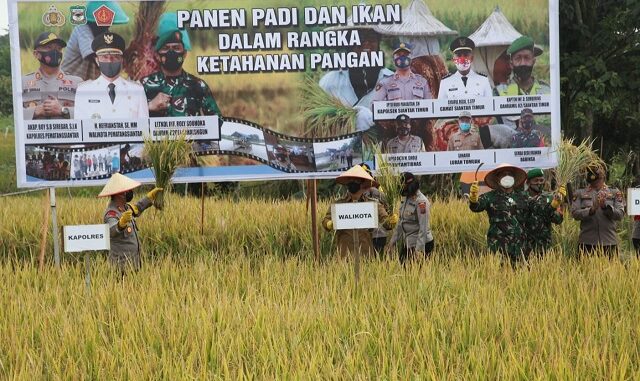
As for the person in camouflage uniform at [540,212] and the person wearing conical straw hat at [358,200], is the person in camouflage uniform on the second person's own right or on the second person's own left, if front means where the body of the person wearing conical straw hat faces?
on the second person's own left

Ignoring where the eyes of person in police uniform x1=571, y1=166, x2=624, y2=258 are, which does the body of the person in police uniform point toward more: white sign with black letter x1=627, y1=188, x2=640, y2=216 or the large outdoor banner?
the white sign with black letter

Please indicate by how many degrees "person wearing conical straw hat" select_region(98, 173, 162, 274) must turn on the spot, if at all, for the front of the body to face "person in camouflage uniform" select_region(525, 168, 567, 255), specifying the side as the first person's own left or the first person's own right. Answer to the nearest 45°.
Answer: approximately 45° to the first person's own left

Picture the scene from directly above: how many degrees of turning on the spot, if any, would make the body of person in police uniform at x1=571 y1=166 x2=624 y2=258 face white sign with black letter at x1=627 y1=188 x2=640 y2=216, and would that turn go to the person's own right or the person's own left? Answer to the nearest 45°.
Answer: approximately 45° to the person's own left

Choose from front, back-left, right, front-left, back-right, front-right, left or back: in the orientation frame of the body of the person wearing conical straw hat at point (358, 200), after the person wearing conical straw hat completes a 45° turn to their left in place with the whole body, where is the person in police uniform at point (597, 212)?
front-left

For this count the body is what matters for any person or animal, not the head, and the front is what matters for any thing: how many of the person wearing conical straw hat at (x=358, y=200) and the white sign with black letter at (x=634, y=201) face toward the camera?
2

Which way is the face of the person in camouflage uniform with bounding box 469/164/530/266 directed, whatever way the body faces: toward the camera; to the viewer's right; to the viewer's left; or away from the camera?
toward the camera

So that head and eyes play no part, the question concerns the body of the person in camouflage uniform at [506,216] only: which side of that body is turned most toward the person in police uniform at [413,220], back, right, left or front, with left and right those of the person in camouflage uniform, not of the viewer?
right

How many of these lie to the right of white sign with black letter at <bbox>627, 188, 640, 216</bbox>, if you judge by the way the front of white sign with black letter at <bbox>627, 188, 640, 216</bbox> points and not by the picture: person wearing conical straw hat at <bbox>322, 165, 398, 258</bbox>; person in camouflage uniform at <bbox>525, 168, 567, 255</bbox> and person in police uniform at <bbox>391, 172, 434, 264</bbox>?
3

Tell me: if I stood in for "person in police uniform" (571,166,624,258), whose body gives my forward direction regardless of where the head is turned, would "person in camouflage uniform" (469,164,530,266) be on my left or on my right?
on my right

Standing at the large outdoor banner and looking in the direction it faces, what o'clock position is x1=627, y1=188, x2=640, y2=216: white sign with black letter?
The white sign with black letter is roughly at 10 o'clock from the large outdoor banner.

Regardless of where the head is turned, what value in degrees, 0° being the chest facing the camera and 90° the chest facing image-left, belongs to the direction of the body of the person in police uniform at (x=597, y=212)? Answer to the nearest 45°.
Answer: approximately 0°

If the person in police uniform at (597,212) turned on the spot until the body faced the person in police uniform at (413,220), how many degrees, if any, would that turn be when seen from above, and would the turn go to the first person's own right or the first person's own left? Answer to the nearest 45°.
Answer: approximately 90° to the first person's own right

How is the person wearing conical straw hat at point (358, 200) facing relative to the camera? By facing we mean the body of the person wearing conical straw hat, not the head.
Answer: toward the camera

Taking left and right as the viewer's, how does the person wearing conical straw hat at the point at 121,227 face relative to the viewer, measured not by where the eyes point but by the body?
facing the viewer and to the right of the viewer

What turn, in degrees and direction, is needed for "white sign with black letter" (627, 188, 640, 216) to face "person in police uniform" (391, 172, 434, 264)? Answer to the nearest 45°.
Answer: approximately 90° to its right

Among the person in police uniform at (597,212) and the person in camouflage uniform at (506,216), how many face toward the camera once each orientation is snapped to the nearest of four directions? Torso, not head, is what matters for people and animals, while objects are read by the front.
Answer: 2

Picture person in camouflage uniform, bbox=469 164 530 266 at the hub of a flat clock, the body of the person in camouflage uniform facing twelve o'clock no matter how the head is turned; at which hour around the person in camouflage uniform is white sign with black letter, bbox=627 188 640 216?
The white sign with black letter is roughly at 9 o'clock from the person in camouflage uniform.

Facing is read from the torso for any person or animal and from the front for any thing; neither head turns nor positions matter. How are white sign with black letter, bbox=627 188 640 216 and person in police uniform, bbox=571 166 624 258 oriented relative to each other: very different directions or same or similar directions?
same or similar directions
